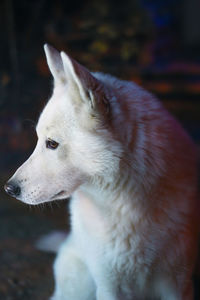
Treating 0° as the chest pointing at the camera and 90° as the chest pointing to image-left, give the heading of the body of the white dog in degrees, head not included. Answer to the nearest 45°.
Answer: approximately 45°
